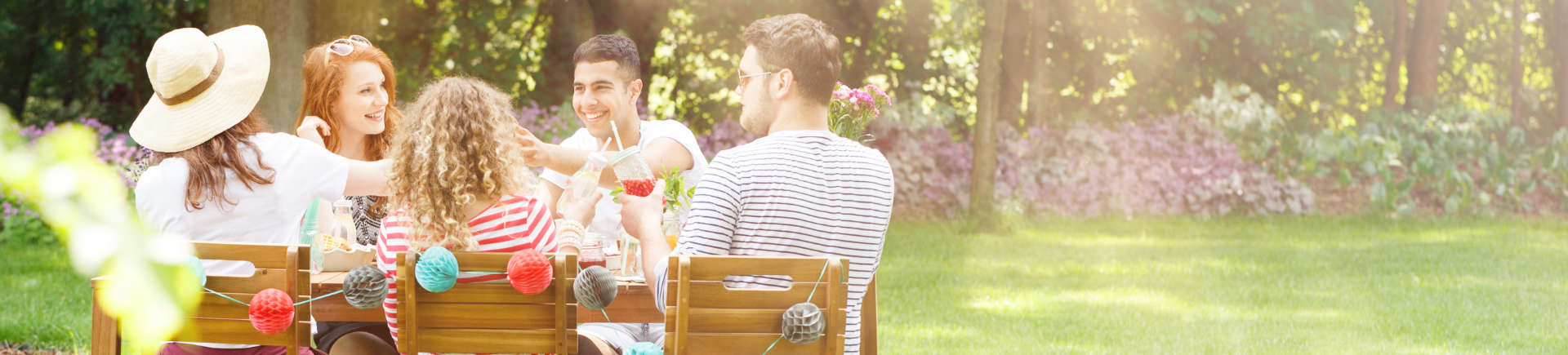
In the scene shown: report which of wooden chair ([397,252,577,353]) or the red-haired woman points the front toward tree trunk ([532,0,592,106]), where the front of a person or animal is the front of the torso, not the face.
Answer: the wooden chair

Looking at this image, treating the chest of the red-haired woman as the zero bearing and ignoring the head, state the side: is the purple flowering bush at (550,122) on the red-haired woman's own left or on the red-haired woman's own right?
on the red-haired woman's own left

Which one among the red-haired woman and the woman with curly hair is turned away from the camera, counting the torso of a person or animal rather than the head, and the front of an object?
the woman with curly hair

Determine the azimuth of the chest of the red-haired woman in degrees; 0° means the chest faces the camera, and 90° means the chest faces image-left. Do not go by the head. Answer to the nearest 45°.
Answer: approximately 315°

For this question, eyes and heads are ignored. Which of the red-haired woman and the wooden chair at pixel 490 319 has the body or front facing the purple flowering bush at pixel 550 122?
the wooden chair

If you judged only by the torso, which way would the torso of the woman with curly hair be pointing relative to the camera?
away from the camera

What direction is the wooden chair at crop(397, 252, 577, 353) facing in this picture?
away from the camera

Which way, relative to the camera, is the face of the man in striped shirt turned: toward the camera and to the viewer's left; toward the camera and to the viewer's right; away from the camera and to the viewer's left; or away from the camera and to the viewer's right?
away from the camera and to the viewer's left

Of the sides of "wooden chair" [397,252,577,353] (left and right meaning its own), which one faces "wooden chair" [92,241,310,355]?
left

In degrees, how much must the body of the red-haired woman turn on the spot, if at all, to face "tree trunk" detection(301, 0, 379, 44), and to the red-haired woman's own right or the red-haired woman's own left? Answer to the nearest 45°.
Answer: approximately 135° to the red-haired woman's own left

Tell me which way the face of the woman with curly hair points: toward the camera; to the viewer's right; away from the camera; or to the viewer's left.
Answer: away from the camera

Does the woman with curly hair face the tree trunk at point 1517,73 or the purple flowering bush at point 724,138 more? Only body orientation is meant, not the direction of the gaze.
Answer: the purple flowering bush
